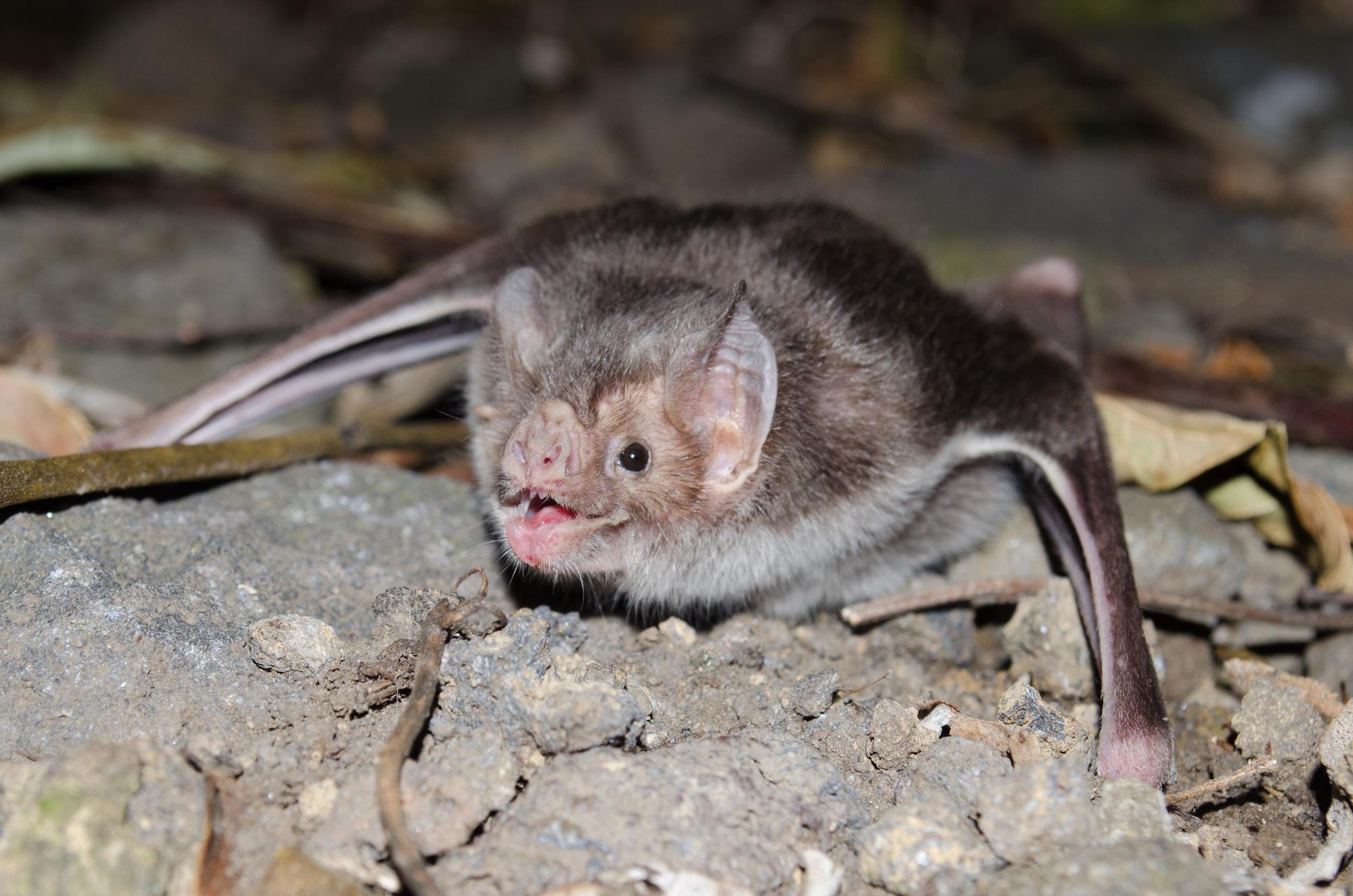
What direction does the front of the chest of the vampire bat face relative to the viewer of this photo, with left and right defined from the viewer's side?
facing the viewer and to the left of the viewer

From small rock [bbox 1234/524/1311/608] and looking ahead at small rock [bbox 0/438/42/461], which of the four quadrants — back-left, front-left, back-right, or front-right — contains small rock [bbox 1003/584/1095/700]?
front-left

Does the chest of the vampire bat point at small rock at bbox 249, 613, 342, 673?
yes

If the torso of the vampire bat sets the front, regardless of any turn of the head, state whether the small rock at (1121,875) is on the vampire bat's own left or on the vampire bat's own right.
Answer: on the vampire bat's own left

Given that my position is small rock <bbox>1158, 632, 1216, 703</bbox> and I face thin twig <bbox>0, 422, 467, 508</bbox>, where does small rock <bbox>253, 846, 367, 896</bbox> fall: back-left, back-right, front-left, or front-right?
front-left

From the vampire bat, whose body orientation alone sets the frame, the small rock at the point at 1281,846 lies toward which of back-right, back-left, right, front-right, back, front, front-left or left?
left

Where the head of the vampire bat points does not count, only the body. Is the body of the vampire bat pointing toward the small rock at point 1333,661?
no

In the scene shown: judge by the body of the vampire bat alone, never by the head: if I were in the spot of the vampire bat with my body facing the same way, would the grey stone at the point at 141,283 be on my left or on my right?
on my right

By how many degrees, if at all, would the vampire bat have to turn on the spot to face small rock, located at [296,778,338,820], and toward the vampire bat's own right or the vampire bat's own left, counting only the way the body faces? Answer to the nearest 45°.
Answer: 0° — it already faces it

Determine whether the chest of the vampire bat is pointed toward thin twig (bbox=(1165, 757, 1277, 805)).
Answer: no

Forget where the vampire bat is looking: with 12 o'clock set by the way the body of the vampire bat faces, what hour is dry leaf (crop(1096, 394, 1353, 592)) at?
The dry leaf is roughly at 7 o'clock from the vampire bat.

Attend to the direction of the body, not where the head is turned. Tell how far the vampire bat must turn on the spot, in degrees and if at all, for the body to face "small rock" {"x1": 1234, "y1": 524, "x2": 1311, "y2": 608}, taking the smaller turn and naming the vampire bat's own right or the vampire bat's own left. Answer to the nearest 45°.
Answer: approximately 135° to the vampire bat's own left

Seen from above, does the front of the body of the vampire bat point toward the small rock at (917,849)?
no

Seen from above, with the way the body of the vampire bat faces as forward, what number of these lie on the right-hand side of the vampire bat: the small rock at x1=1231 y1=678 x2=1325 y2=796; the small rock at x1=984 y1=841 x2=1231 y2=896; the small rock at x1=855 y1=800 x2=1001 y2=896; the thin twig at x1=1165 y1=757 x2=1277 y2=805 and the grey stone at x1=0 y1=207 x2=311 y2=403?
1

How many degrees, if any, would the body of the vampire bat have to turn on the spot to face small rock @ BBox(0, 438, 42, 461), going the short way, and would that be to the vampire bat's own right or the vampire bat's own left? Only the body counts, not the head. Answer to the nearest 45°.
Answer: approximately 45° to the vampire bat's own right
